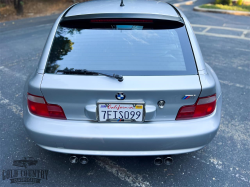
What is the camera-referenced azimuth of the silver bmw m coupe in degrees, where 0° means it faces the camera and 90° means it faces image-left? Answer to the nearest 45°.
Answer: approximately 180°
